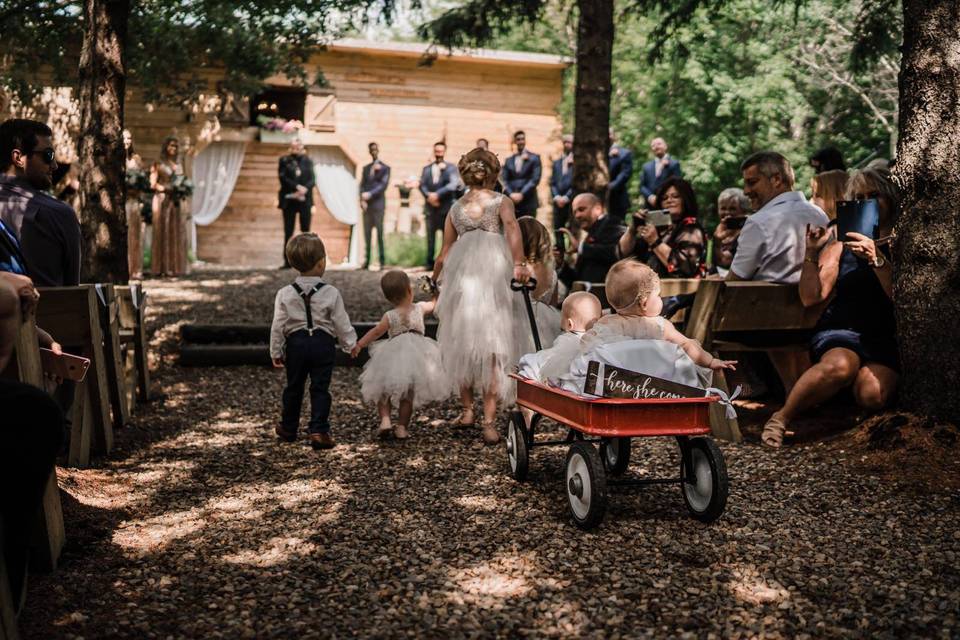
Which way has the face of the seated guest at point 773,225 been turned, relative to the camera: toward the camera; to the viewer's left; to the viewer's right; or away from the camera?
to the viewer's left

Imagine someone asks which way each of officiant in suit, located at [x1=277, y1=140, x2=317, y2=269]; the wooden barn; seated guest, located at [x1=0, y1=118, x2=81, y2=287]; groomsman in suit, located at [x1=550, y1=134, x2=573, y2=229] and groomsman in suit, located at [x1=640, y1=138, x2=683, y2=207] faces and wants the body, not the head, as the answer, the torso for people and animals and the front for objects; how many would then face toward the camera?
4

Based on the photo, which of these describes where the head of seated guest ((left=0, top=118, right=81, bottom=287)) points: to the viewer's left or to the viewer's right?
to the viewer's right

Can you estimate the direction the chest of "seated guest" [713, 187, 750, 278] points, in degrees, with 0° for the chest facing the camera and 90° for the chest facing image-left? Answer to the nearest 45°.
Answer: approximately 45°

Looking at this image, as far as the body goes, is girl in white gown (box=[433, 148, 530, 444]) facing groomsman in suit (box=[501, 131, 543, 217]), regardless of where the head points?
yes

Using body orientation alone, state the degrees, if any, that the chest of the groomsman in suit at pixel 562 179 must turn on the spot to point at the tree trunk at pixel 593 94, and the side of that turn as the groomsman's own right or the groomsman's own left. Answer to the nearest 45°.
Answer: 0° — they already face it

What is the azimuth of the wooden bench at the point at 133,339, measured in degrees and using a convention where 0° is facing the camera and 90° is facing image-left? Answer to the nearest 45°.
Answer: approximately 180°

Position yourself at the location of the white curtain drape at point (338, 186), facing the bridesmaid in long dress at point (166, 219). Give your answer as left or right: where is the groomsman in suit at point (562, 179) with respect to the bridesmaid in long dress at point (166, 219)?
left

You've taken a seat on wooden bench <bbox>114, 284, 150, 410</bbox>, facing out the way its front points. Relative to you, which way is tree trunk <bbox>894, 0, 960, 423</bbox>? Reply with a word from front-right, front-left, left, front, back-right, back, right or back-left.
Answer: back-right

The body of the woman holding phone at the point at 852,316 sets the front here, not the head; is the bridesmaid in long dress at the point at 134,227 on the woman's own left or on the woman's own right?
on the woman's own right

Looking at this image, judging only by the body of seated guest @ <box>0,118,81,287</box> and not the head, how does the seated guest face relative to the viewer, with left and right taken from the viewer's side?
facing away from the viewer and to the right of the viewer

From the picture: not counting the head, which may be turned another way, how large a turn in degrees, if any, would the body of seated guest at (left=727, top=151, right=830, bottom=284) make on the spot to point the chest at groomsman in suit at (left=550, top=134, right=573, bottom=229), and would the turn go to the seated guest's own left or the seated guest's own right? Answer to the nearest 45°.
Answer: approximately 45° to the seated guest's own right

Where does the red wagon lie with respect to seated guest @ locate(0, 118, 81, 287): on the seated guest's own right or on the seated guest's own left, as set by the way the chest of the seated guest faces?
on the seated guest's own right
